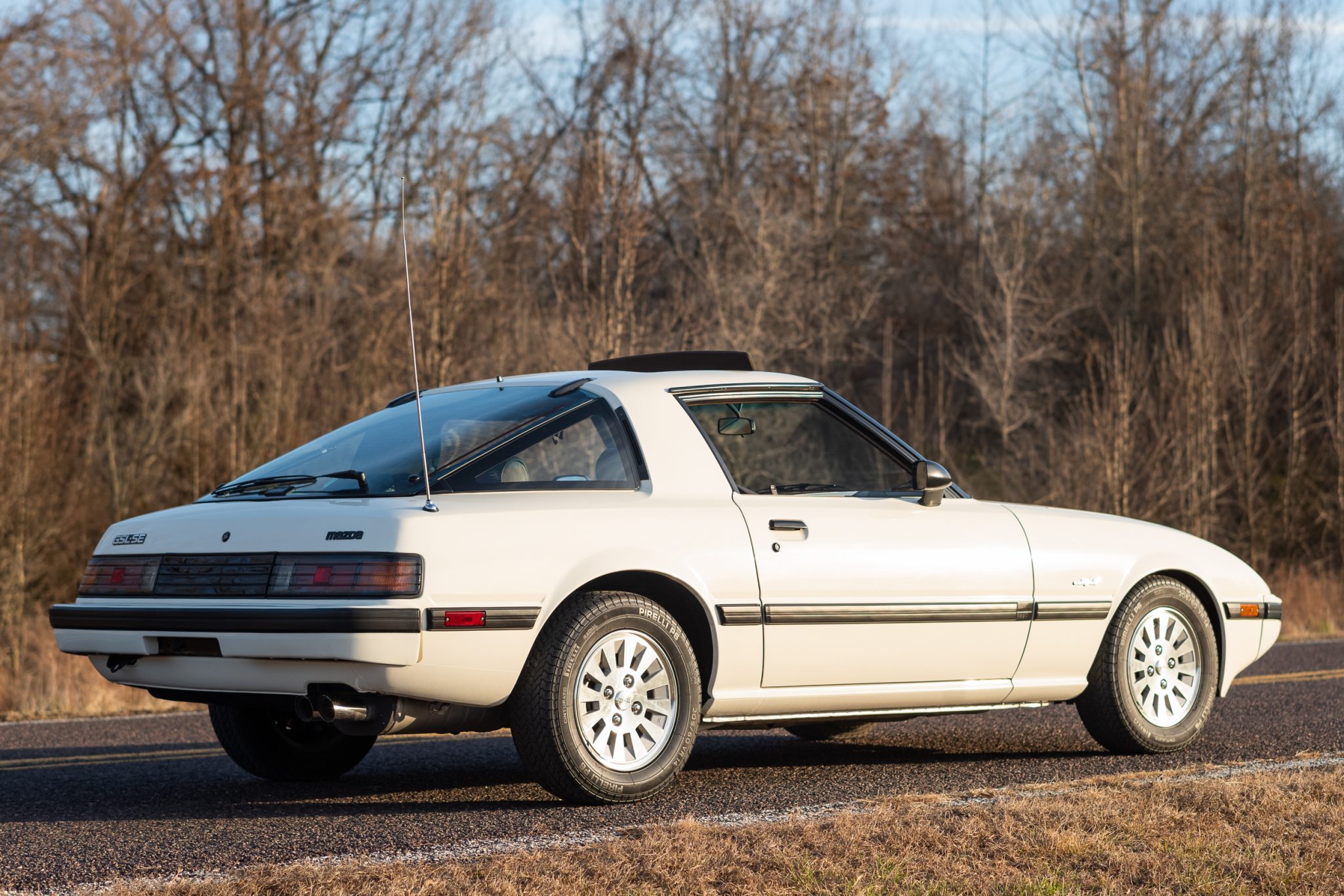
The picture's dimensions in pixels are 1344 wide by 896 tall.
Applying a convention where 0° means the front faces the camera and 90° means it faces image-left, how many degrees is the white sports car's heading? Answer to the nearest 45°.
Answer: approximately 225°
